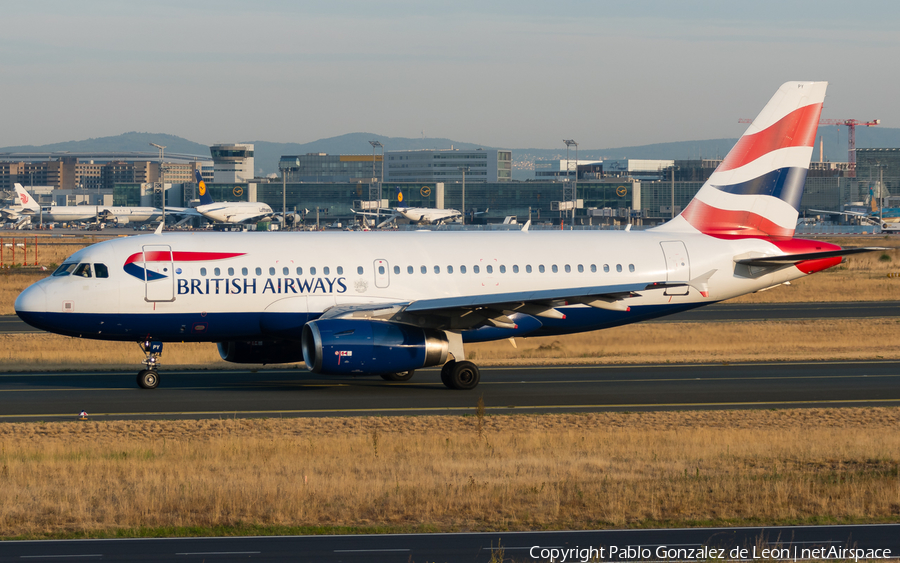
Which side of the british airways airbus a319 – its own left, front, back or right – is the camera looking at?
left
